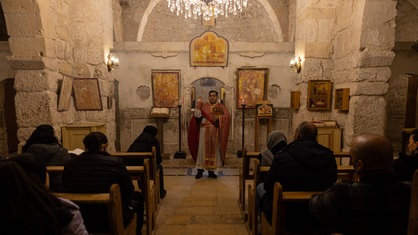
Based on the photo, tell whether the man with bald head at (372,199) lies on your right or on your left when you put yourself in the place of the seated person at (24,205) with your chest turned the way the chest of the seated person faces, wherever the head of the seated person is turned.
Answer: on your right

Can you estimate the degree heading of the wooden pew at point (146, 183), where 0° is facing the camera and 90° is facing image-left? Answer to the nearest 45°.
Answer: approximately 180°

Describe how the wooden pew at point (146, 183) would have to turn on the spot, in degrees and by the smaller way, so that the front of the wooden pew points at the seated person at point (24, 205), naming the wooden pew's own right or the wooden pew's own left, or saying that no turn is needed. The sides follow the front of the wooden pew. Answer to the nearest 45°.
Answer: approximately 135° to the wooden pew's own left

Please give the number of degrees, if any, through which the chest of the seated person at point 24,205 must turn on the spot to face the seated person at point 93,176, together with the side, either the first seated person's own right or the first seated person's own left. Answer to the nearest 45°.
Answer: approximately 45° to the first seated person's own right

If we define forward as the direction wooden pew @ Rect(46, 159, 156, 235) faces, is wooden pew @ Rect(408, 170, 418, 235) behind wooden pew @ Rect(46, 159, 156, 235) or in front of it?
behind

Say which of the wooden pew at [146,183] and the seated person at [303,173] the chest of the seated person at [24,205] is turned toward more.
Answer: the wooden pew

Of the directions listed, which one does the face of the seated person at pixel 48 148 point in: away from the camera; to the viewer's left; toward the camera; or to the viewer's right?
away from the camera

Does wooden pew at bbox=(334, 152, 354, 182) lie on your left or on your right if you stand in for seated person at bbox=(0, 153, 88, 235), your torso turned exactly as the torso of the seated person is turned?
on your right

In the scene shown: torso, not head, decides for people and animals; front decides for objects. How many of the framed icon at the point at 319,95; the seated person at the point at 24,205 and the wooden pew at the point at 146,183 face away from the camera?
2

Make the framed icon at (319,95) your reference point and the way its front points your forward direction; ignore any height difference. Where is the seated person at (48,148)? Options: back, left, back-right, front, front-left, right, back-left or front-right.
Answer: front-right

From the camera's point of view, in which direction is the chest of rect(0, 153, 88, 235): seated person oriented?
away from the camera
